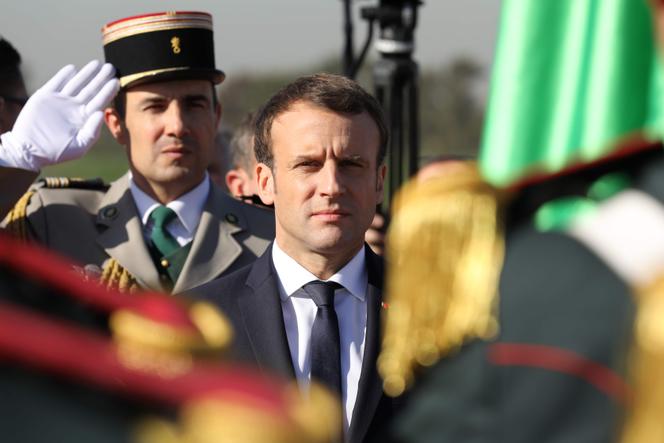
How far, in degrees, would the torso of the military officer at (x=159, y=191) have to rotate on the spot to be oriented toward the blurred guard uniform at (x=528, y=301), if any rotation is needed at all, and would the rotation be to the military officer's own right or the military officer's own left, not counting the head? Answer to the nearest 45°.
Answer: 0° — they already face it

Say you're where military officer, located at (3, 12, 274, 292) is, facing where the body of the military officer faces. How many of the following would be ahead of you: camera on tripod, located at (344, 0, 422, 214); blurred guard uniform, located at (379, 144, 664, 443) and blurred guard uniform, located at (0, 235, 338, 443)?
2

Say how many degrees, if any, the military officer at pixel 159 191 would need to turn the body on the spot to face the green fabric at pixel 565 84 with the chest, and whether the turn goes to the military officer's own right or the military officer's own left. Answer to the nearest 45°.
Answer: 0° — they already face it

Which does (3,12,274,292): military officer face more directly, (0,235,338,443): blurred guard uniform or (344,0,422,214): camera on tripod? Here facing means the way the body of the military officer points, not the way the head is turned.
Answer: the blurred guard uniform

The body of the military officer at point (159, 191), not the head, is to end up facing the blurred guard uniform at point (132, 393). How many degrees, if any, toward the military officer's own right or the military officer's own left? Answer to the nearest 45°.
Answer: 0° — they already face it

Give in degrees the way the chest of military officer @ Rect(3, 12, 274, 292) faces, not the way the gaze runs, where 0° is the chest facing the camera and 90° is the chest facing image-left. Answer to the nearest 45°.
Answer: approximately 0°

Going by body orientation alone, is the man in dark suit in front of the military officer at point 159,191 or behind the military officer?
in front

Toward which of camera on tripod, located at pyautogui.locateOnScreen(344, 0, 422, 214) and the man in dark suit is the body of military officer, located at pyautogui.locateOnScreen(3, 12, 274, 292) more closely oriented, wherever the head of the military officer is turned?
the man in dark suit

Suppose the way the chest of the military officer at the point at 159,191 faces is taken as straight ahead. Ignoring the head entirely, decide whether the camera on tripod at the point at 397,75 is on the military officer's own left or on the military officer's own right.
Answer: on the military officer's own left
